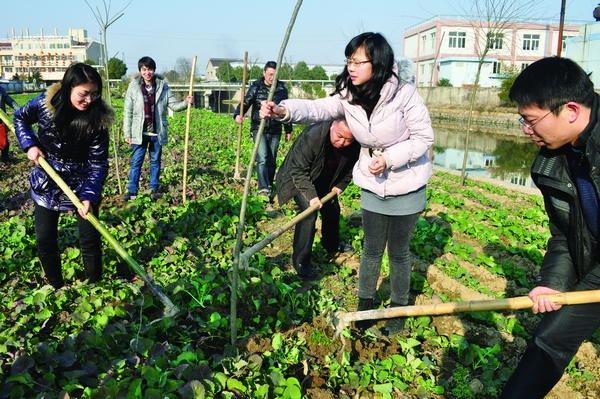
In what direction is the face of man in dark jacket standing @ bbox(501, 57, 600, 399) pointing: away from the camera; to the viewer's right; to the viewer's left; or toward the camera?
to the viewer's left

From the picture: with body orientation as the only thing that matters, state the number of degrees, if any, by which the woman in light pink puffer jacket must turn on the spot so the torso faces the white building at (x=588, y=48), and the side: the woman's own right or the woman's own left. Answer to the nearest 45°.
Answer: approximately 180°

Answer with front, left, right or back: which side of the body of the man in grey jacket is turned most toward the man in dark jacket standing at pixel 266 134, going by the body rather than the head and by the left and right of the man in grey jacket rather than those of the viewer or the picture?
left

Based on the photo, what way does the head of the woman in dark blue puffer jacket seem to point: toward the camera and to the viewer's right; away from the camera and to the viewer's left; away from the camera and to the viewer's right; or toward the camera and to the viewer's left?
toward the camera and to the viewer's right

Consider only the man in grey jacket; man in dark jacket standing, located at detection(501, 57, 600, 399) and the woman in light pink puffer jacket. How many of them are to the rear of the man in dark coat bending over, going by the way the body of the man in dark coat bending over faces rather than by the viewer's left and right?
1

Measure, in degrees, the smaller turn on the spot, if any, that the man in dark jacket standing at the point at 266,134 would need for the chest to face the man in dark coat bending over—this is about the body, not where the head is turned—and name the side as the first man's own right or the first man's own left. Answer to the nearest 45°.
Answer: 0° — they already face them

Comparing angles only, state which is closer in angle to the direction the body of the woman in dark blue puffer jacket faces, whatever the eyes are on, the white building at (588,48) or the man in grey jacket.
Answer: the white building

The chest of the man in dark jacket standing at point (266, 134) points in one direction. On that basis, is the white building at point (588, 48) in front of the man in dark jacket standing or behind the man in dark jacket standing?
behind

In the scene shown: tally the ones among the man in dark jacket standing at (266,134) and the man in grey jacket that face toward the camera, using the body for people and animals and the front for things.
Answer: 2

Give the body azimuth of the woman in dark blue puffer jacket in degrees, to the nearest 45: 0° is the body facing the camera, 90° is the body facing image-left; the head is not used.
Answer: approximately 315°

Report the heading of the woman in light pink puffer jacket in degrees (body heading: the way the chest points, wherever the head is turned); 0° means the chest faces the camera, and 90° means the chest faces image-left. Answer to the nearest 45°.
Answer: approximately 45°

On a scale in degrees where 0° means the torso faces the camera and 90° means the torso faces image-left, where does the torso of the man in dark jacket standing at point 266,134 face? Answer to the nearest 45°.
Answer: approximately 0°
